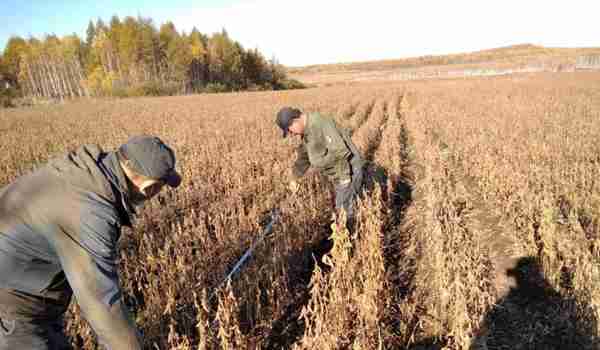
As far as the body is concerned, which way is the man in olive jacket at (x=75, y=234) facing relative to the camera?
to the viewer's right

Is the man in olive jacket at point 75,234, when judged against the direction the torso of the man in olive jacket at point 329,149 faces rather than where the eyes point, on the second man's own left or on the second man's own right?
on the second man's own left

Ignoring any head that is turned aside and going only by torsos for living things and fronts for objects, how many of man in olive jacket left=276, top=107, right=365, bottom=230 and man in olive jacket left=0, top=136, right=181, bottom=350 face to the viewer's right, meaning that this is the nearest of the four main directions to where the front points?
1

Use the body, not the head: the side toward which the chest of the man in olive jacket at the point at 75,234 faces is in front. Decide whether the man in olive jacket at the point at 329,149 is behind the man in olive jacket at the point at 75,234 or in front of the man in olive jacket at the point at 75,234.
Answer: in front

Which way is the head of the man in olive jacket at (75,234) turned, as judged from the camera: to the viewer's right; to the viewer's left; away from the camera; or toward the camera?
to the viewer's right

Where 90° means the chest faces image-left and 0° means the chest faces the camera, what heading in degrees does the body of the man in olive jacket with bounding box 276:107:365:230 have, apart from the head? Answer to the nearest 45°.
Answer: approximately 90°
